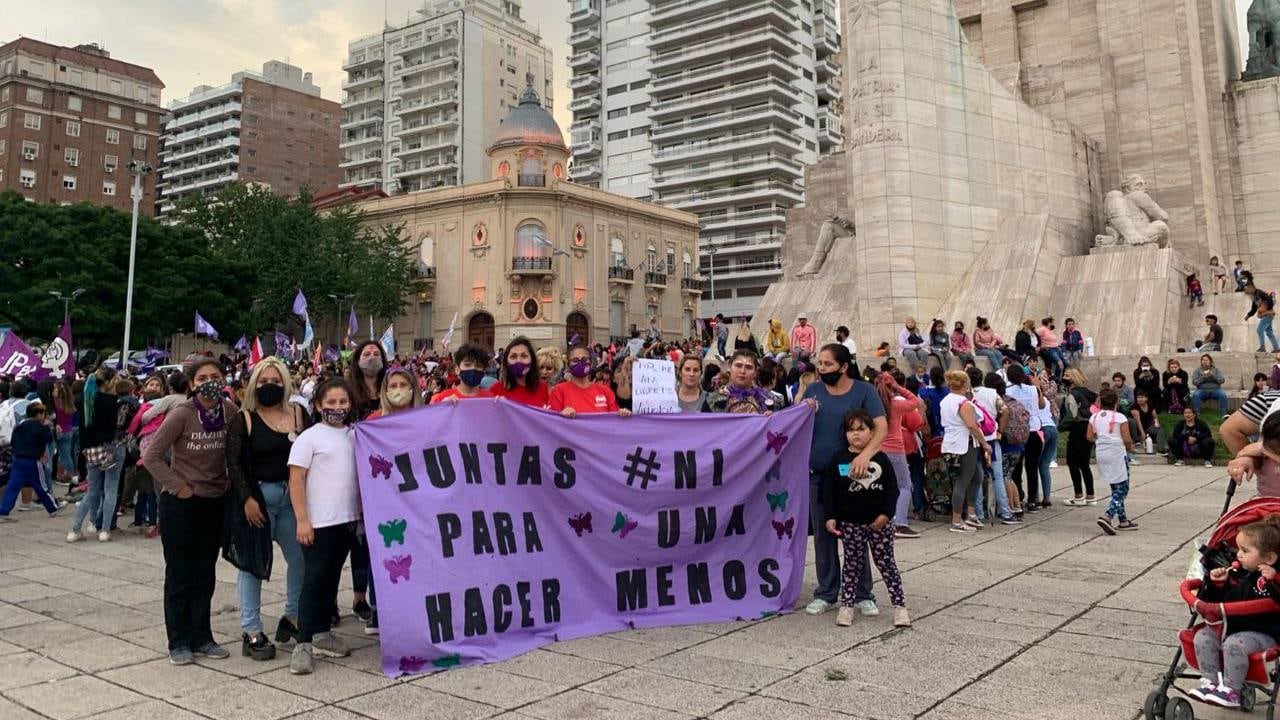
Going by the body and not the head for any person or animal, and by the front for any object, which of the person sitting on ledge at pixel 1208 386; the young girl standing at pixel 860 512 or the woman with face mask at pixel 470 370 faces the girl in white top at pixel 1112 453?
the person sitting on ledge

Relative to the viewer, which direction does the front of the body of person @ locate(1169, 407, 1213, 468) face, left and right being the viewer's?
facing the viewer

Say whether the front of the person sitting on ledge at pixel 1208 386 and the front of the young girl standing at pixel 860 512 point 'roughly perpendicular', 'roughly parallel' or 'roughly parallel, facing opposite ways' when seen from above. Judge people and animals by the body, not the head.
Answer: roughly parallel

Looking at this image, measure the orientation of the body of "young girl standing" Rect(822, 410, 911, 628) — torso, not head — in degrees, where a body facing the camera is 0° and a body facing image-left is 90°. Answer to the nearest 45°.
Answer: approximately 0°

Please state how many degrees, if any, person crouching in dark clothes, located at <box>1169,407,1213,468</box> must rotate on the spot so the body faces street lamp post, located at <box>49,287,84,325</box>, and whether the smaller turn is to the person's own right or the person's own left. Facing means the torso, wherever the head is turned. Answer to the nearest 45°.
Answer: approximately 90° to the person's own right

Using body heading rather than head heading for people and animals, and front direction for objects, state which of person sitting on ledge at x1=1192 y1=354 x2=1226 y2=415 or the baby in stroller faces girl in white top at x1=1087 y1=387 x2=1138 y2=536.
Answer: the person sitting on ledge

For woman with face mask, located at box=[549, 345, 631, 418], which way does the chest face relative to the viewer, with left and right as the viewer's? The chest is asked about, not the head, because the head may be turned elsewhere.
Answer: facing the viewer

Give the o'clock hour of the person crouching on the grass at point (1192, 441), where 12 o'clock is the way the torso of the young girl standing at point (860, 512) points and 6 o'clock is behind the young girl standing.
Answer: The person crouching on the grass is roughly at 7 o'clock from the young girl standing.

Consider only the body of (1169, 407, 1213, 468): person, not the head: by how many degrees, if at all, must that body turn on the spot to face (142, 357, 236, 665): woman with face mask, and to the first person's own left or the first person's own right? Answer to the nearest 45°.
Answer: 0° — they already face them

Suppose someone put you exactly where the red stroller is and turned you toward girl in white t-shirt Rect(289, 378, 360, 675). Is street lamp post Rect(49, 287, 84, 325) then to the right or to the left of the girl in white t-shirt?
right

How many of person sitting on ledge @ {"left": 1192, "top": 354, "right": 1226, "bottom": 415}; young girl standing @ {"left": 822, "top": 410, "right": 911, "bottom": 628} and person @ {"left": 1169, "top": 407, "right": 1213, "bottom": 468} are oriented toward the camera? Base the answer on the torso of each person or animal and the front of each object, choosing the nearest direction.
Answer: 3

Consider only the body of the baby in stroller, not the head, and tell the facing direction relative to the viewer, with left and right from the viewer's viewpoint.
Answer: facing the viewer and to the left of the viewer

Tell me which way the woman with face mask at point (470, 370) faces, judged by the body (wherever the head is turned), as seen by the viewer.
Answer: toward the camera

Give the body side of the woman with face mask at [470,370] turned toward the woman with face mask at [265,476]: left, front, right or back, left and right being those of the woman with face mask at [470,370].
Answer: right

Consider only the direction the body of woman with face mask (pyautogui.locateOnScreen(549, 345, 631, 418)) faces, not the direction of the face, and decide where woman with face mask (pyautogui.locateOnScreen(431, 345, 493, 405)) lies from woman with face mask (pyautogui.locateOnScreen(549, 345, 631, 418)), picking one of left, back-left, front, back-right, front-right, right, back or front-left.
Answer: front-right
